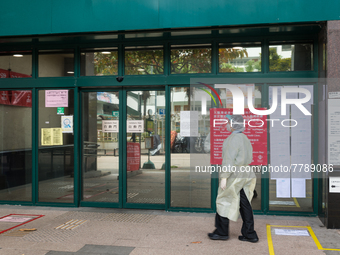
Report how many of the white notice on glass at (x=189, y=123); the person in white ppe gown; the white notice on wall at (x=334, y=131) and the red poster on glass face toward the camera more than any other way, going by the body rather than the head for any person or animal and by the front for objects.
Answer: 3

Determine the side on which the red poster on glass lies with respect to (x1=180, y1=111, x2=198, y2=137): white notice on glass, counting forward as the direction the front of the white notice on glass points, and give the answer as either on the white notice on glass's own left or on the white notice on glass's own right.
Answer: on the white notice on glass's own left

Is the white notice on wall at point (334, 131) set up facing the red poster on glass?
no

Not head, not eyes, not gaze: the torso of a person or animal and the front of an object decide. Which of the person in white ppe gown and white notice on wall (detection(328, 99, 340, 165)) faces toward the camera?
the white notice on wall

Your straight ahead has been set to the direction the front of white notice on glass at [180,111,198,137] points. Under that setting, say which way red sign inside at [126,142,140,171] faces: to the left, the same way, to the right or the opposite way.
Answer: the same way

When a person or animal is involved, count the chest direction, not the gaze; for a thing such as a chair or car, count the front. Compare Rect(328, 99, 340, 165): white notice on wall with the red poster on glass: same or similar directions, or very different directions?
same or similar directions

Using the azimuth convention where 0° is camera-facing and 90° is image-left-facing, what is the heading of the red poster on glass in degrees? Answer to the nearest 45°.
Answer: approximately 0°

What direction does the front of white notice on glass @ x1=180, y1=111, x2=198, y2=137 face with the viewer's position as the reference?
facing the viewer

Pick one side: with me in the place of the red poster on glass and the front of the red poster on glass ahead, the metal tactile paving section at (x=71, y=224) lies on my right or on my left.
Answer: on my right

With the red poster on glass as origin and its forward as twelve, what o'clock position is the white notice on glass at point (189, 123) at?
The white notice on glass is roughly at 3 o'clock from the red poster on glass.

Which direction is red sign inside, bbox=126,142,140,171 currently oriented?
toward the camera

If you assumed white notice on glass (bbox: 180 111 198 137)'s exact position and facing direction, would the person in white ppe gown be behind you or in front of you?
in front

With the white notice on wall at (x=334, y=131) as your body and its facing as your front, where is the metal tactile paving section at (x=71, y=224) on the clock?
The metal tactile paving section is roughly at 2 o'clock from the white notice on wall.

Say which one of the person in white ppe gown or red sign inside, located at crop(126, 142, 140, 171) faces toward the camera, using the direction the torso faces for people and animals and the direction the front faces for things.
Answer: the red sign inside

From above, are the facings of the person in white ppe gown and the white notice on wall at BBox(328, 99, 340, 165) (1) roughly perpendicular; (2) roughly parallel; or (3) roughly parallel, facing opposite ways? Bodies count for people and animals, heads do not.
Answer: roughly perpendicular
